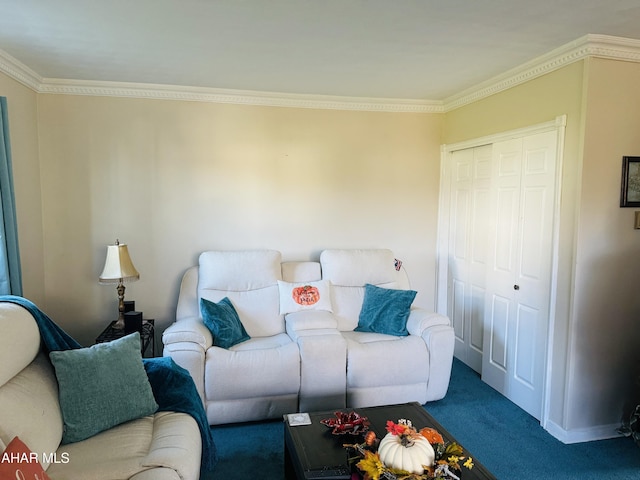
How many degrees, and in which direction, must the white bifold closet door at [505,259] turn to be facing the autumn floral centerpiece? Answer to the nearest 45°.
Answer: approximately 45° to its left

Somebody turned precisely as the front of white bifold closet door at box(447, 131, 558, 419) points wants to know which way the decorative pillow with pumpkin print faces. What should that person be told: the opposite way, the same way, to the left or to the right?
to the left

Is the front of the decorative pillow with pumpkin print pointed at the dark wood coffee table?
yes

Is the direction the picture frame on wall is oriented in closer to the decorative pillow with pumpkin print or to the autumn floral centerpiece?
the autumn floral centerpiece

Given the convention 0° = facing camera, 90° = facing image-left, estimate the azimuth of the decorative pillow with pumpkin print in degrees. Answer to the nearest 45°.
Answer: approximately 0°

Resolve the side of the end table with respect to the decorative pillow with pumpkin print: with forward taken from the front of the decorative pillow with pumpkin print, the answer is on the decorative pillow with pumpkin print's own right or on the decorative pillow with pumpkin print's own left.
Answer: on the decorative pillow with pumpkin print's own right

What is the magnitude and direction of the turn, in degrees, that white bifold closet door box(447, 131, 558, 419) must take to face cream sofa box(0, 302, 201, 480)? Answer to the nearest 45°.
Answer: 0° — it already faces it

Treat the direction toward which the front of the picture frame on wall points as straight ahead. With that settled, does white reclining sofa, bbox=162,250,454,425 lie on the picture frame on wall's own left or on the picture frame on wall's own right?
on the picture frame on wall's own right

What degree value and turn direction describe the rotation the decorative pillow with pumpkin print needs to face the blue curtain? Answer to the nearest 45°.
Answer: approximately 90° to its right
